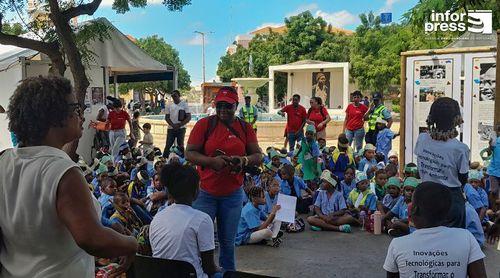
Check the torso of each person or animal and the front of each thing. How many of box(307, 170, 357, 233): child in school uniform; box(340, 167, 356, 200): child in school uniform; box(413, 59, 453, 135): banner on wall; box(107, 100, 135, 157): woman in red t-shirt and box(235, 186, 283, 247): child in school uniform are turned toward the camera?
4

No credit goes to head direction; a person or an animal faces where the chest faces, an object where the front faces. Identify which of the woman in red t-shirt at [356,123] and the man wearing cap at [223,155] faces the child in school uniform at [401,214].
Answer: the woman in red t-shirt

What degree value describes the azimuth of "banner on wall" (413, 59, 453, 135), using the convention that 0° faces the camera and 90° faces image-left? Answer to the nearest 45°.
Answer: approximately 0°

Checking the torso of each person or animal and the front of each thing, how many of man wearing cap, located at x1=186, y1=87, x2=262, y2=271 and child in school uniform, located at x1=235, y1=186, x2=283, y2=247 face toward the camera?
1

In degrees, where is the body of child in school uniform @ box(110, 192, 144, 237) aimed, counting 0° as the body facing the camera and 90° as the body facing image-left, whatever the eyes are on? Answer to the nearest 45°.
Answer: approximately 315°

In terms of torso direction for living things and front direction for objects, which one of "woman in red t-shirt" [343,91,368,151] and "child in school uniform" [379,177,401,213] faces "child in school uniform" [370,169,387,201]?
the woman in red t-shirt
